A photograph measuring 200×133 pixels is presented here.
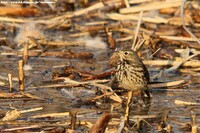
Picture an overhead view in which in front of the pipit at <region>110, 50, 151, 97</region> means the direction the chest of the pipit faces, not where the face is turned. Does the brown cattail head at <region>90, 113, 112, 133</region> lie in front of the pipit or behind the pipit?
in front

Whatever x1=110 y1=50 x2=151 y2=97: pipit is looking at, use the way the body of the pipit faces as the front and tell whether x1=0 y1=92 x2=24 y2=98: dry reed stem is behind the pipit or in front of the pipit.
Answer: in front

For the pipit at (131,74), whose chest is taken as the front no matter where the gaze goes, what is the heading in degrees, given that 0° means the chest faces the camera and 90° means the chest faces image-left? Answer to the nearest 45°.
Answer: approximately 45°
